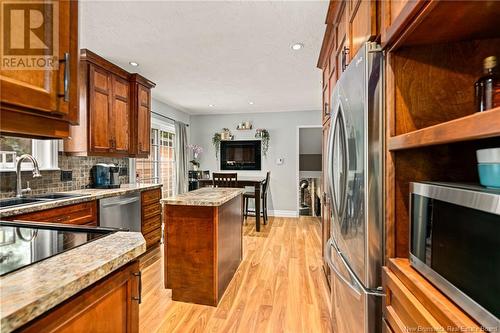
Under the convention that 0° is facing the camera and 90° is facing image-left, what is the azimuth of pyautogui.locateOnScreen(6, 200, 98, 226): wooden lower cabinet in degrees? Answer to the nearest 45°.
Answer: approximately 315°

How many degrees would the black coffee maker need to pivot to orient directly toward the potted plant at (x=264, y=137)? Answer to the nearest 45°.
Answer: approximately 45° to its left

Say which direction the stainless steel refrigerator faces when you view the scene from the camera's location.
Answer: facing to the left of the viewer

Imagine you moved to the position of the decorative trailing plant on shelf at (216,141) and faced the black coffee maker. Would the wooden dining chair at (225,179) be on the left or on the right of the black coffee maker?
left

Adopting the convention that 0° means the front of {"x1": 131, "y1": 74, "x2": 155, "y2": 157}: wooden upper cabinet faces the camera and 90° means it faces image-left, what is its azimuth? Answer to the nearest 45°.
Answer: approximately 315°

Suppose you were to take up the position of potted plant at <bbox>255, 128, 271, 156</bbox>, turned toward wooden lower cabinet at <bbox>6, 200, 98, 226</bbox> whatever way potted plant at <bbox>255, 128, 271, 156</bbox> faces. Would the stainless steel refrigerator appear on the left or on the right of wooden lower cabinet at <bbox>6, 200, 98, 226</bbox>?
left

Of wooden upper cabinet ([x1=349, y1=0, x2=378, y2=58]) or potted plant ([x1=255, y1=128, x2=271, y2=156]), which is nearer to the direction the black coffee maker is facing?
the wooden upper cabinet

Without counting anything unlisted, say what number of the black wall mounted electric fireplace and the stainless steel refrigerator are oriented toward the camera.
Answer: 1

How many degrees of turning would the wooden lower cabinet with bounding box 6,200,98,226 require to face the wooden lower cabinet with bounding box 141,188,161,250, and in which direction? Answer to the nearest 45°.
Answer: approximately 90° to its left
